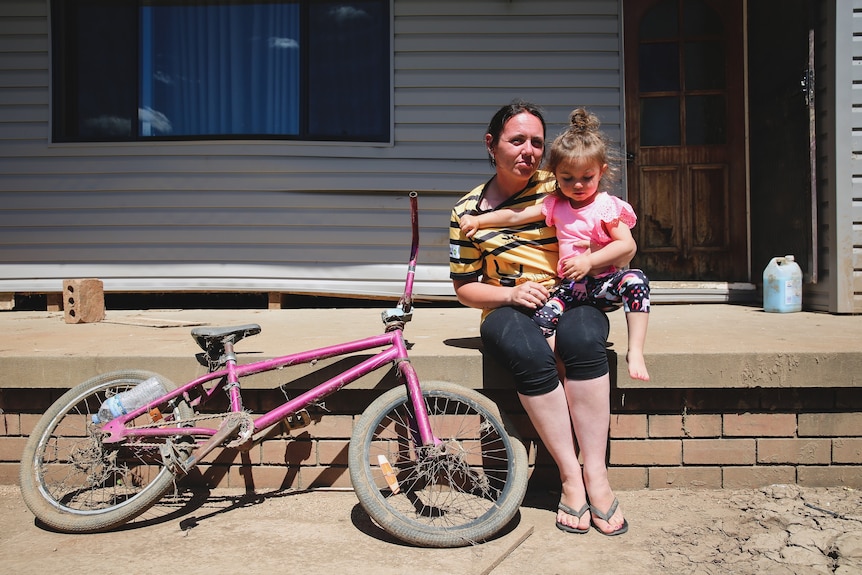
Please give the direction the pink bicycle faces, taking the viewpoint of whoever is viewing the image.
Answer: facing to the right of the viewer

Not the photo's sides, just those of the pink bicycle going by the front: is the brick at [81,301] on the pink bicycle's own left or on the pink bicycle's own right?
on the pink bicycle's own left

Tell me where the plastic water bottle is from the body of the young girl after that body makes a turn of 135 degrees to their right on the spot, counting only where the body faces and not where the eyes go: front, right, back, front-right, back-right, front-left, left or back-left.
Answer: front-left

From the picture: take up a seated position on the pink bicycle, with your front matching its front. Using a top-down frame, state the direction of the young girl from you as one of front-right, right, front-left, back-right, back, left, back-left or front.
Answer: front

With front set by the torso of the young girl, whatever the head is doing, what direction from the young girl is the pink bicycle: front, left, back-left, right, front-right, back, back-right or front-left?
right

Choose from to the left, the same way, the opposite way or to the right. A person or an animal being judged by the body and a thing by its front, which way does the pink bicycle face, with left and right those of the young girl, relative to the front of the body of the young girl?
to the left

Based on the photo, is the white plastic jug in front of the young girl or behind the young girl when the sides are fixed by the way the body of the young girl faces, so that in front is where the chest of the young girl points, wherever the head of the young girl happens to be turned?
behind

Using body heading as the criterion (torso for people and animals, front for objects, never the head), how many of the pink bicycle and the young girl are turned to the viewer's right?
1

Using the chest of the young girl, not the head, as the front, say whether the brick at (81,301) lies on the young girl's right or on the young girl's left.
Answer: on the young girl's right

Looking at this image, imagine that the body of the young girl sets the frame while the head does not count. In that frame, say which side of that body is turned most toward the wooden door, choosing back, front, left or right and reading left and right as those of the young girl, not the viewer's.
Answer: back

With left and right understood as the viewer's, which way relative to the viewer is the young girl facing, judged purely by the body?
facing the viewer
